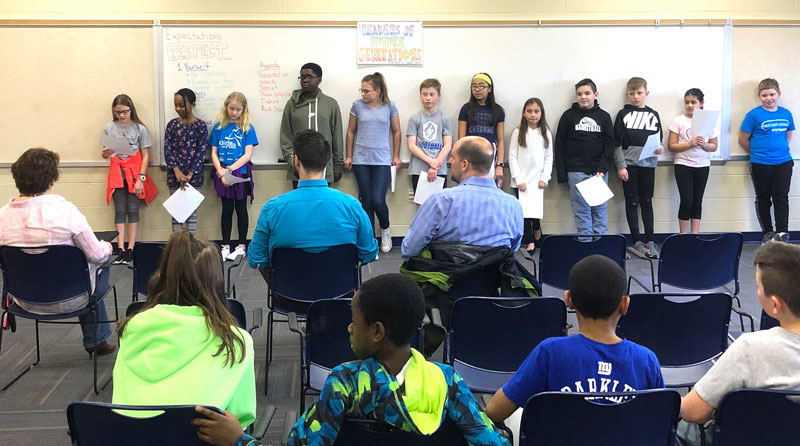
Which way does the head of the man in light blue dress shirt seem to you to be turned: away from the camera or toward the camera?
away from the camera

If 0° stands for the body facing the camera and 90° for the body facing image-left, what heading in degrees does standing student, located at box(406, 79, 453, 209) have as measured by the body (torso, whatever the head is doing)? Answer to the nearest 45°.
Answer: approximately 0°

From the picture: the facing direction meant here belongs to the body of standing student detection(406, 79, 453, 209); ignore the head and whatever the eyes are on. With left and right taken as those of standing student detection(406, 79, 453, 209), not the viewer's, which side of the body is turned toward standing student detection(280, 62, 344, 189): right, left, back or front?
right

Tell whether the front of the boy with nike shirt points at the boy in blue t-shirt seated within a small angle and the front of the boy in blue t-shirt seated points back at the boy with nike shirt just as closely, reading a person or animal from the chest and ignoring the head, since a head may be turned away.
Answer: yes

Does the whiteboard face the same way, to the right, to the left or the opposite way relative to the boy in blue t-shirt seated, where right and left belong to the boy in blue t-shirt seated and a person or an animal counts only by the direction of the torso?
the opposite way

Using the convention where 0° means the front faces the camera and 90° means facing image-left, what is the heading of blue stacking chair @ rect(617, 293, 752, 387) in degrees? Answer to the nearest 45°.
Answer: approximately 180°

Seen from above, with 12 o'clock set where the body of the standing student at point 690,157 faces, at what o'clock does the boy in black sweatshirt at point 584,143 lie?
The boy in black sweatshirt is roughly at 2 o'clock from the standing student.

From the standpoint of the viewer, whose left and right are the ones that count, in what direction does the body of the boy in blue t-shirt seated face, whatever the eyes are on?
facing away from the viewer

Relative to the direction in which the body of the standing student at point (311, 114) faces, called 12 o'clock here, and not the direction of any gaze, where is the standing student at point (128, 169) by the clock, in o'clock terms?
the standing student at point (128, 169) is roughly at 3 o'clock from the standing student at point (311, 114).

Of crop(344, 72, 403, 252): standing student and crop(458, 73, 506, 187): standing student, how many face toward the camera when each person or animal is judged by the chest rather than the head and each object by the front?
2

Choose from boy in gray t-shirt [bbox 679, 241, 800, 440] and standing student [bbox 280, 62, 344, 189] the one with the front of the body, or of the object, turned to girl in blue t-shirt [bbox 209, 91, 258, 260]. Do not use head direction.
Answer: the boy in gray t-shirt

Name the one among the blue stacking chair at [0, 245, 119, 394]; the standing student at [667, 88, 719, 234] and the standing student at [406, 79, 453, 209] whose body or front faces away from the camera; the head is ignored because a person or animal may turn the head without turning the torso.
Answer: the blue stacking chair

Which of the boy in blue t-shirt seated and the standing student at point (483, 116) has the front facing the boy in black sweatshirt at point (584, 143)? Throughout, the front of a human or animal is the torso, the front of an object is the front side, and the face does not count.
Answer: the boy in blue t-shirt seated

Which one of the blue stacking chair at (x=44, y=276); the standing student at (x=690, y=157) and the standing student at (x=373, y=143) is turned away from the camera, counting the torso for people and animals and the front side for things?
the blue stacking chair

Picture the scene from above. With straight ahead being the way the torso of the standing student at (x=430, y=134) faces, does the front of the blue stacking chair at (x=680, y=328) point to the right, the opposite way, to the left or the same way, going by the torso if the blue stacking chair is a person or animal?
the opposite way
